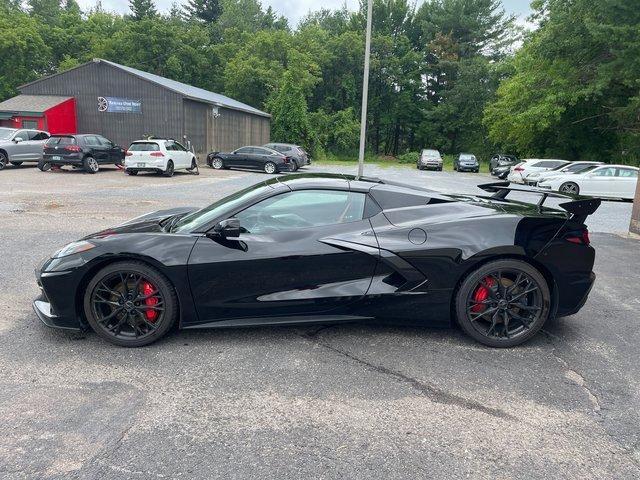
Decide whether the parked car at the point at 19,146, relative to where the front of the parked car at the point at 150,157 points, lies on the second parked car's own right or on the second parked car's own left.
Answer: on the second parked car's own left

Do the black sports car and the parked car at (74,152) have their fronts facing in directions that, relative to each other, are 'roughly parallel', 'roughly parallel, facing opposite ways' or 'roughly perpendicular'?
roughly perpendicular

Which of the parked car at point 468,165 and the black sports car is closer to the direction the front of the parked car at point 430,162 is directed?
the black sports car

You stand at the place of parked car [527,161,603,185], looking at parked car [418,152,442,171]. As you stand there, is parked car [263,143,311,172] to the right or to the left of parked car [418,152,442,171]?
left

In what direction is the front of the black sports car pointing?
to the viewer's left

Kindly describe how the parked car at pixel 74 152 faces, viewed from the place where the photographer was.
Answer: facing away from the viewer and to the right of the viewer

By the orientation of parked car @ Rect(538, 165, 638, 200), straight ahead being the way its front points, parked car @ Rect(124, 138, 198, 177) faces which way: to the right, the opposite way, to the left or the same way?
to the right

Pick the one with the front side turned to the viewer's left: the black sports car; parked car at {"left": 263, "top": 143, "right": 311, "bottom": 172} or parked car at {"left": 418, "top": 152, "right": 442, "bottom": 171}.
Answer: the black sports car

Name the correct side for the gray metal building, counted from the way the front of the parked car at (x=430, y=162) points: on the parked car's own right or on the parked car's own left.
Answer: on the parked car's own right

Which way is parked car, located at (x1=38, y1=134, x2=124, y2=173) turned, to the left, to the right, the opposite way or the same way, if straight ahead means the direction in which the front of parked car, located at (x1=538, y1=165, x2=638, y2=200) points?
to the right
